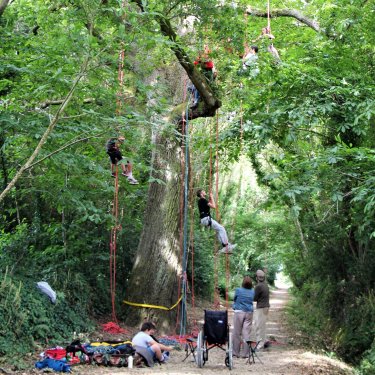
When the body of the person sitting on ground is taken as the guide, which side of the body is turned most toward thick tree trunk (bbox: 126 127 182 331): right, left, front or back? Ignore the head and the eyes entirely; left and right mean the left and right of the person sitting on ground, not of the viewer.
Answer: left

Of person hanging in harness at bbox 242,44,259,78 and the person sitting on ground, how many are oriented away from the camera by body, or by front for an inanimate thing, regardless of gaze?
0

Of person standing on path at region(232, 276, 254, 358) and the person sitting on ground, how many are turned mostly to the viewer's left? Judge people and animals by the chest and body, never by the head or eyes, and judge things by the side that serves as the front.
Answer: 0

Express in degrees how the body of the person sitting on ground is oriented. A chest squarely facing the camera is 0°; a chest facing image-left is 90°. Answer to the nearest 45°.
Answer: approximately 270°

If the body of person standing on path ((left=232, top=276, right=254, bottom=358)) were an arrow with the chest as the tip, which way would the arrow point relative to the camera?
away from the camera

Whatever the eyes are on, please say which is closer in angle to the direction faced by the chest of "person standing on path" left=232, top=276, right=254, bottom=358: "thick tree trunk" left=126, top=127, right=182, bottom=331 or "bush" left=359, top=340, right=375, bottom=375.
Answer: the thick tree trunk
